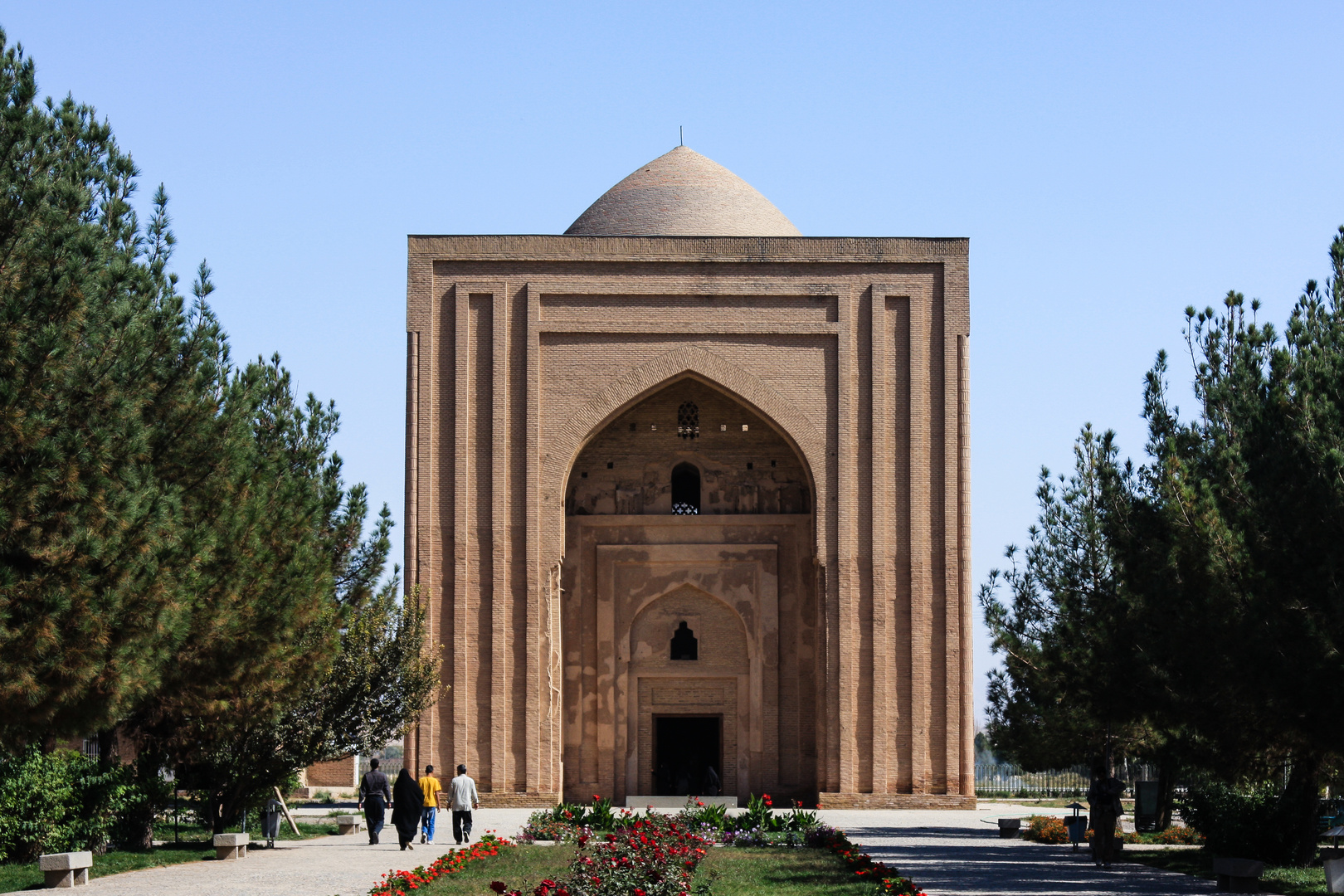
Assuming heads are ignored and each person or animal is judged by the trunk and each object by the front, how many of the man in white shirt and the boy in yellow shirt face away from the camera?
2

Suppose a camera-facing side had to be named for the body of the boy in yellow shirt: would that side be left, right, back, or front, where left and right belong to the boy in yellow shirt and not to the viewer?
back

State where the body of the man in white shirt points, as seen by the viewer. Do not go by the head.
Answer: away from the camera

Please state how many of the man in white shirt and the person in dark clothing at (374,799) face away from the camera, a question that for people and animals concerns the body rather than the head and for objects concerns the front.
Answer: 2

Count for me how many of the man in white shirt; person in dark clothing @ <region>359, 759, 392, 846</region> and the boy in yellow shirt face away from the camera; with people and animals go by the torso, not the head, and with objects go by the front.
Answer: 3

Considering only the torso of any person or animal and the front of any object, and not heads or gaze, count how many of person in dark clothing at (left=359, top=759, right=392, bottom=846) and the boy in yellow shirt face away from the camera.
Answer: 2

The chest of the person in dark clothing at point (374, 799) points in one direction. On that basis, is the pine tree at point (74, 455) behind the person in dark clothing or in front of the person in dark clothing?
behind

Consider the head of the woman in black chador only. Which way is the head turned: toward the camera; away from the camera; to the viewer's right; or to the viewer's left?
away from the camera

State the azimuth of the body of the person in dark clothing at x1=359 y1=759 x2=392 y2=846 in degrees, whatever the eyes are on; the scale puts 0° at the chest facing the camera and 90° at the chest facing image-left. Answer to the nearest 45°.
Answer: approximately 180°
